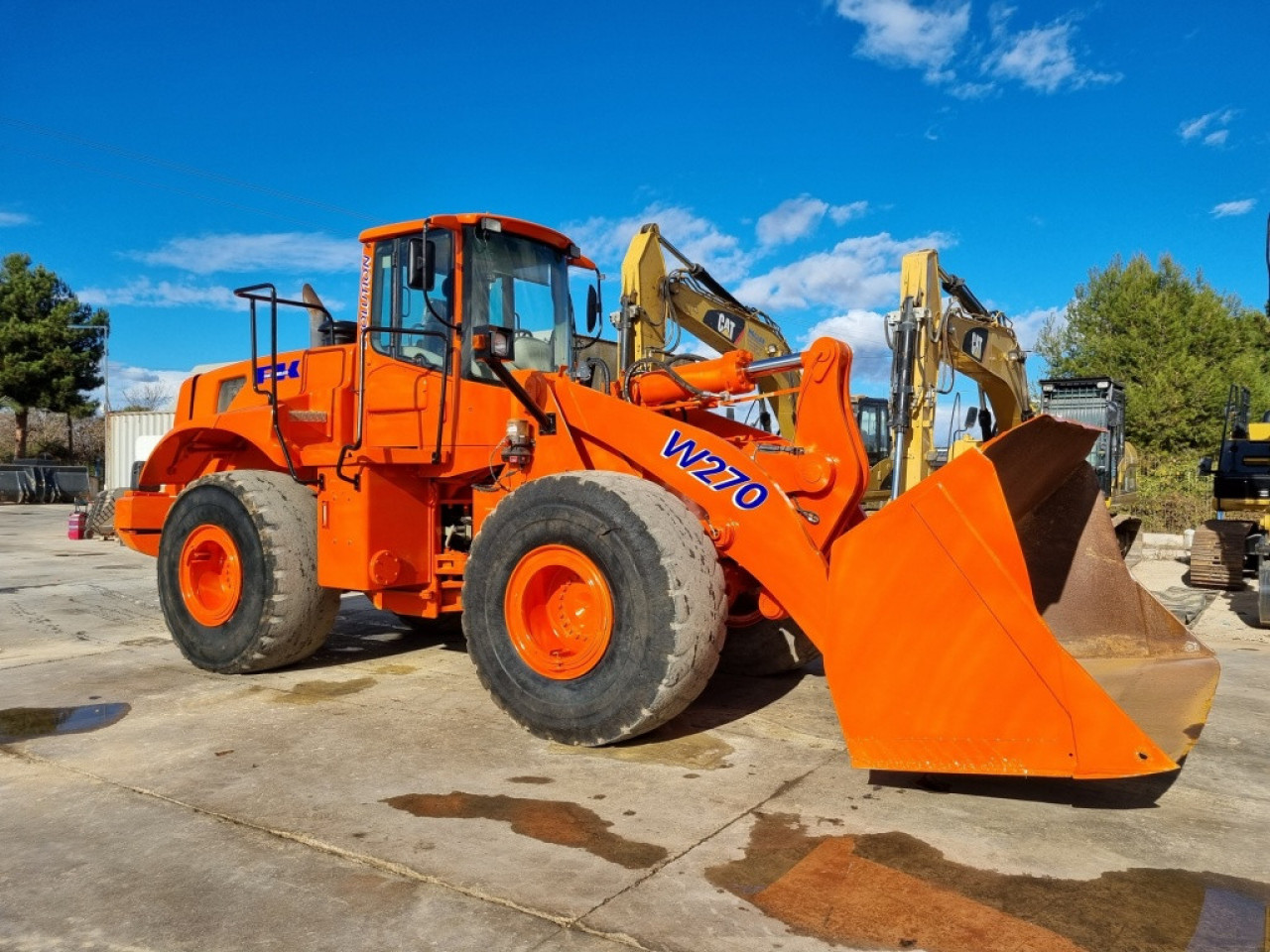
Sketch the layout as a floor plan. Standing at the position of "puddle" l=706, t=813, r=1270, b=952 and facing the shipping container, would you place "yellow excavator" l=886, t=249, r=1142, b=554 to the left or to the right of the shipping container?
right

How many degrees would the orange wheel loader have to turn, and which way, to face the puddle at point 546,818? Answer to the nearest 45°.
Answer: approximately 45° to its right

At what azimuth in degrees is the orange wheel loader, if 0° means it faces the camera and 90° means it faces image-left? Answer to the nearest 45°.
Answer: approximately 315°

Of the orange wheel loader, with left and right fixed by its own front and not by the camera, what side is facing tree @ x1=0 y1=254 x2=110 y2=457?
back
